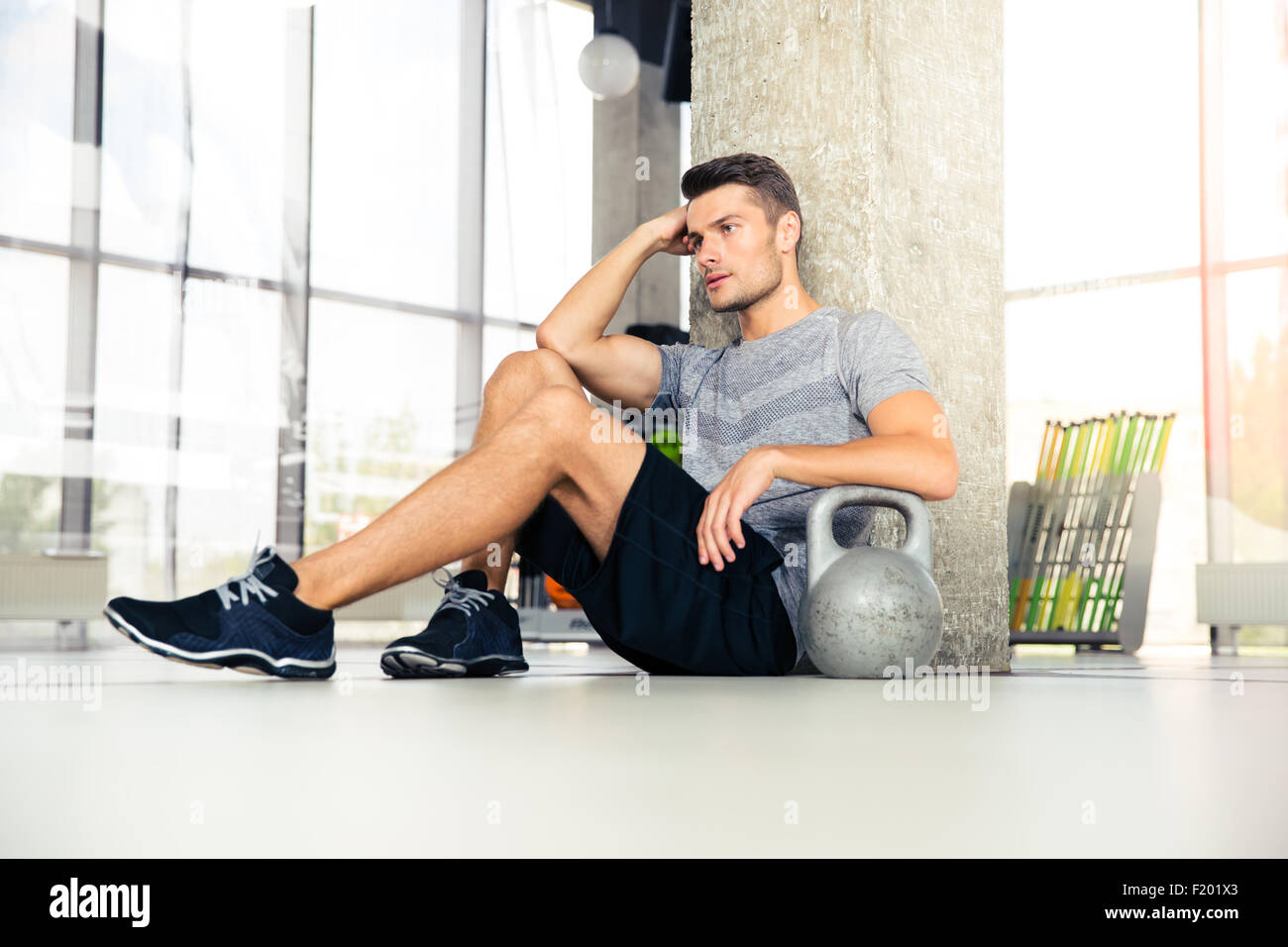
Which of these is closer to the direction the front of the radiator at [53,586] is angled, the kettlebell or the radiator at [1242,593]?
the kettlebell

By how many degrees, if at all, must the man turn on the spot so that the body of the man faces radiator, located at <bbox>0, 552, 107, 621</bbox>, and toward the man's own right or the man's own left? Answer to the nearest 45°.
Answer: approximately 90° to the man's own right

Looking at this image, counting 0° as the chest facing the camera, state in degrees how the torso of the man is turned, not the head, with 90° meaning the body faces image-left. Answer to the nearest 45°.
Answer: approximately 45°

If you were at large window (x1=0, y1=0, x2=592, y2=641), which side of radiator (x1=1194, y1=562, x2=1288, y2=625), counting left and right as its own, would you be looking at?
right

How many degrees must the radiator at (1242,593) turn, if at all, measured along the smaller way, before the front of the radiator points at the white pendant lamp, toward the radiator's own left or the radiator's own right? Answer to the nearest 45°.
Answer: approximately 90° to the radiator's own right

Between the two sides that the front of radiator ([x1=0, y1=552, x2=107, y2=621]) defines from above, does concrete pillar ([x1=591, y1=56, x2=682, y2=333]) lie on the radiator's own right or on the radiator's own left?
on the radiator's own left

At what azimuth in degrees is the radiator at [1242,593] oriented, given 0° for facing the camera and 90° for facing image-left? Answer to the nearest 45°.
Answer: approximately 0°

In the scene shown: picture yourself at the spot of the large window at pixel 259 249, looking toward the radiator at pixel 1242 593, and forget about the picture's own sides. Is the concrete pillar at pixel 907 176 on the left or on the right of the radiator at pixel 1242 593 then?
right
